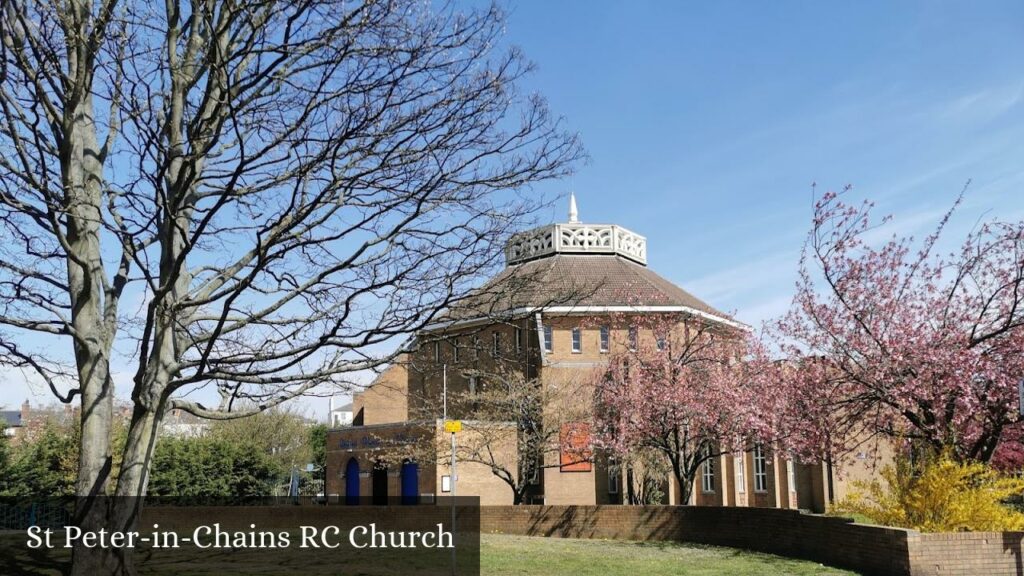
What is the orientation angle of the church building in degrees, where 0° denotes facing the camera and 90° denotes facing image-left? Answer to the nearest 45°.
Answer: approximately 45°

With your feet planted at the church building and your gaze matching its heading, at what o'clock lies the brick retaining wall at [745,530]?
The brick retaining wall is roughly at 10 o'clock from the church building.

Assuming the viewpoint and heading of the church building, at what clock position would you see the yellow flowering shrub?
The yellow flowering shrub is roughly at 10 o'clock from the church building.

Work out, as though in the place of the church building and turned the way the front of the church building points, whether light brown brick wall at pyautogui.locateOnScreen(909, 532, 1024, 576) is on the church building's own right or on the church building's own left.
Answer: on the church building's own left

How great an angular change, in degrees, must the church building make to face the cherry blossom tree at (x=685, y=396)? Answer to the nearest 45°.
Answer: approximately 45° to its left
